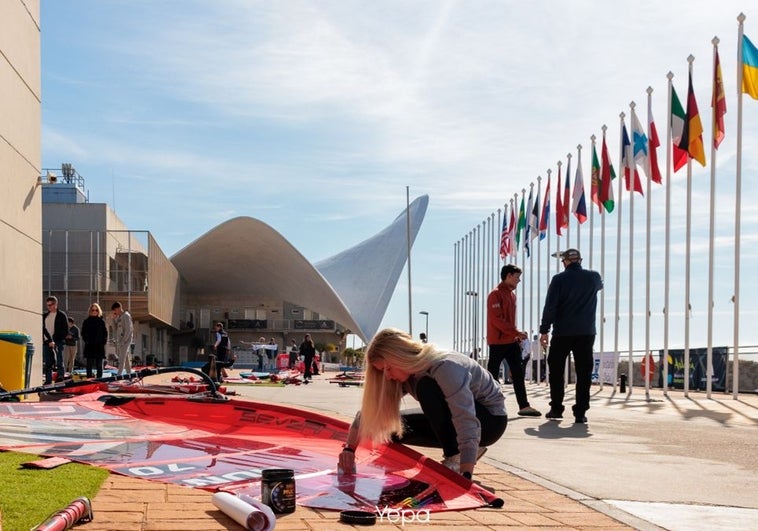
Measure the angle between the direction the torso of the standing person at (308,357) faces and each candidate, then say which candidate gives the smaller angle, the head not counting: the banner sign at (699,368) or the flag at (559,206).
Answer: the banner sign

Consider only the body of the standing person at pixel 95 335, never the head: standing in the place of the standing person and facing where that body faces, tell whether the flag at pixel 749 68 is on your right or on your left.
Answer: on your left

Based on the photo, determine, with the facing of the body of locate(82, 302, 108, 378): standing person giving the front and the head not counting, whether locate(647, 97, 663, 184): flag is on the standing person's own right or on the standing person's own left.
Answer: on the standing person's own left

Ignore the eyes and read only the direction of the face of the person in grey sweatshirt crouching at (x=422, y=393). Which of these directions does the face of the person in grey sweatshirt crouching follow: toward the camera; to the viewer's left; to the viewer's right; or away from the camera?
to the viewer's left

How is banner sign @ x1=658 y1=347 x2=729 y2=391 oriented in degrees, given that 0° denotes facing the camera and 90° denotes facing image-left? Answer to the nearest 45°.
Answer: approximately 45°

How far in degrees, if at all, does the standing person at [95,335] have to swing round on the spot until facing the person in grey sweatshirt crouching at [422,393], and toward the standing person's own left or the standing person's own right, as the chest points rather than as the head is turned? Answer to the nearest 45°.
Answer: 0° — they already face them

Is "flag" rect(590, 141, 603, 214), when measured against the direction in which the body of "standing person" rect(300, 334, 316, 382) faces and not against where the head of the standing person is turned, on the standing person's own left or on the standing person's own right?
on the standing person's own left
